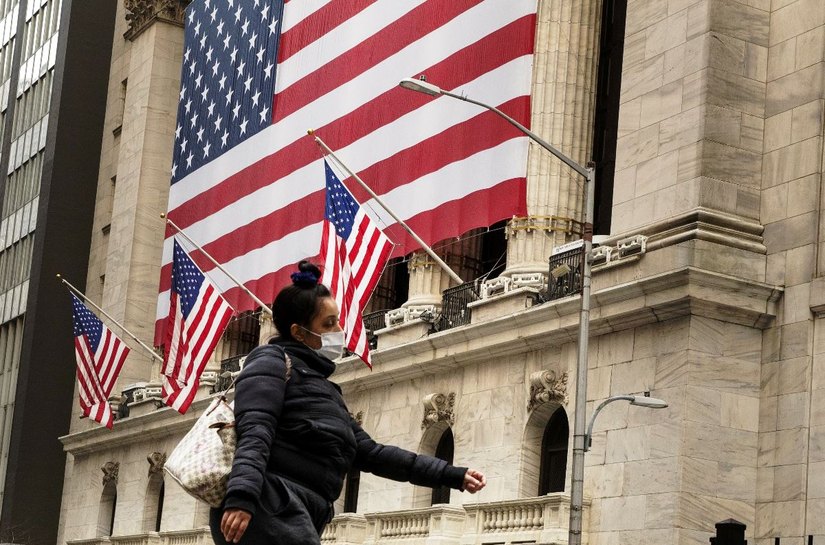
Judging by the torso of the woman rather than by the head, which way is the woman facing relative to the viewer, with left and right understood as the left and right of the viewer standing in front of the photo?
facing to the right of the viewer

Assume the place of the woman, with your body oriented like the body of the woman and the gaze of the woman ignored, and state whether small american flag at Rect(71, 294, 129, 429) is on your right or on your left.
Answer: on your left

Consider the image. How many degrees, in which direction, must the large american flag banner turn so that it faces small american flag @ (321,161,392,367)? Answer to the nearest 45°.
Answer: approximately 45° to its left

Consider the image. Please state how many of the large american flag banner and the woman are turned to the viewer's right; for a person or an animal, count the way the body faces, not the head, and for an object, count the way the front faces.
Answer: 1

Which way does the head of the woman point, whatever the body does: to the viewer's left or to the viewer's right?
to the viewer's right
